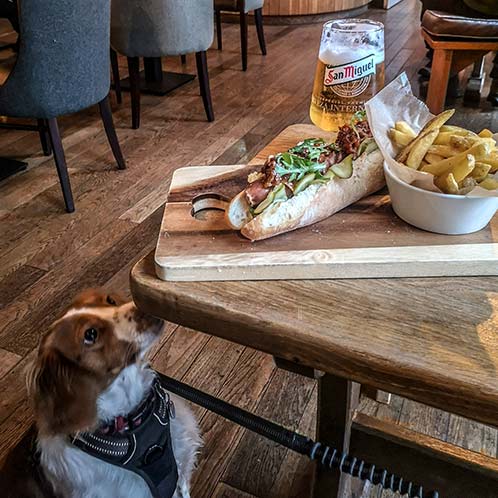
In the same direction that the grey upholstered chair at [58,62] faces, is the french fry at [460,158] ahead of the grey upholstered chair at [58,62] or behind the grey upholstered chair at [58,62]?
behind

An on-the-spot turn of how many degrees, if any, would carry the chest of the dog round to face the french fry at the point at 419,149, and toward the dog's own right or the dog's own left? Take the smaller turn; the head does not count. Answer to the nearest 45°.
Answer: approximately 45° to the dog's own left

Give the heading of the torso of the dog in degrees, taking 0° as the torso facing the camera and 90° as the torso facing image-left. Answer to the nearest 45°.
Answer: approximately 315°

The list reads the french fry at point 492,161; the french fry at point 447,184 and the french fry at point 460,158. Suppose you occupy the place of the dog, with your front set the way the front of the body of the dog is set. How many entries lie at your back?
0

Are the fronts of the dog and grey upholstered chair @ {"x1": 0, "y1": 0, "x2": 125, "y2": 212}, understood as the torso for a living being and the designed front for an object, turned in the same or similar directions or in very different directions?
very different directions

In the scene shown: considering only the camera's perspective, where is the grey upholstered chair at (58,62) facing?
facing away from the viewer and to the left of the viewer

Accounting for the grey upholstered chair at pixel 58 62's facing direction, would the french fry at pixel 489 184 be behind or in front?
behind

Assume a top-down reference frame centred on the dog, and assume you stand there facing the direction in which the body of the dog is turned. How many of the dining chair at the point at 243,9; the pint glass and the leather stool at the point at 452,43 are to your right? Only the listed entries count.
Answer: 0

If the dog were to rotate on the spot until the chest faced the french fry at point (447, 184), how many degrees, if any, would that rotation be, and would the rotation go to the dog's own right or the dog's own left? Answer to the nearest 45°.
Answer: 0° — it already faces it

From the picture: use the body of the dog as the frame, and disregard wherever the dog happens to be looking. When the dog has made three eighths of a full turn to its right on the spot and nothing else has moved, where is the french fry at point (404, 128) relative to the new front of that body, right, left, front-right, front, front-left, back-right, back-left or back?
back

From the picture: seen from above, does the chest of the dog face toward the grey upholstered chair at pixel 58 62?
no
